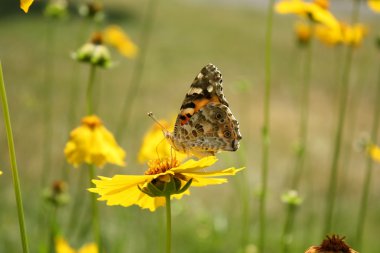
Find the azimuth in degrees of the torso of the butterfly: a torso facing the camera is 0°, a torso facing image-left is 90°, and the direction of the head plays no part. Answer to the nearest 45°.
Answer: approximately 90°

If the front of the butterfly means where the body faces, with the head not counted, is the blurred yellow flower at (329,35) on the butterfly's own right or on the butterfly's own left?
on the butterfly's own right

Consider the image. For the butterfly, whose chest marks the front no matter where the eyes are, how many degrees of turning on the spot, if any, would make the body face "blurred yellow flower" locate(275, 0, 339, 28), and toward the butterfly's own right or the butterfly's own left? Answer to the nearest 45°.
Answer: approximately 135° to the butterfly's own right

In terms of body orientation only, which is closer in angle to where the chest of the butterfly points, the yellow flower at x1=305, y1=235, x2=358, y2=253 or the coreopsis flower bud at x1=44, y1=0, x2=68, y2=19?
the coreopsis flower bud

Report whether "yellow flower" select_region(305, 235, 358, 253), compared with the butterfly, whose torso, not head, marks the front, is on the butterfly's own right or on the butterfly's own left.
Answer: on the butterfly's own left

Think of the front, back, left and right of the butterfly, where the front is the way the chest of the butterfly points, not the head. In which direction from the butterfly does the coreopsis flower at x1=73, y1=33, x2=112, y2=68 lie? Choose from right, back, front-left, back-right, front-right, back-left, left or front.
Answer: front-right

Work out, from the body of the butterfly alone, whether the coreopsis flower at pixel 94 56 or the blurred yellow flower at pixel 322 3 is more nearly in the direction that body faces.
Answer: the coreopsis flower
